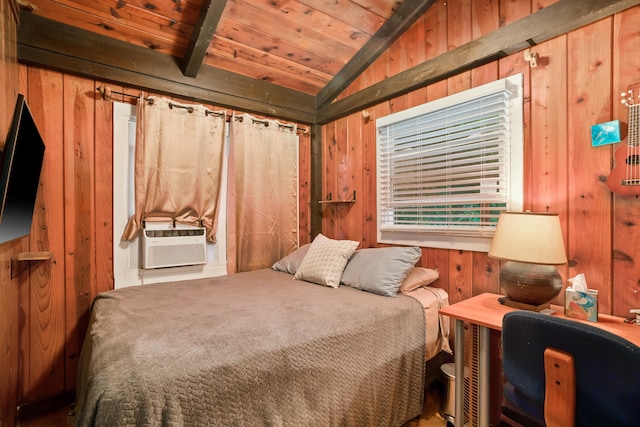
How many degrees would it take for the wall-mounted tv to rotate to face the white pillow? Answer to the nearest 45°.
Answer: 0° — it already faces it

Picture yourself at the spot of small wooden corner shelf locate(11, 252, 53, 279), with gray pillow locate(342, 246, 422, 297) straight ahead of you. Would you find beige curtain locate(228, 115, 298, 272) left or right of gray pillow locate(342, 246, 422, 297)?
left

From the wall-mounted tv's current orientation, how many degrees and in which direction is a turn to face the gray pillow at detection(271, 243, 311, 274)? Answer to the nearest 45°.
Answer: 0° — it already faces it

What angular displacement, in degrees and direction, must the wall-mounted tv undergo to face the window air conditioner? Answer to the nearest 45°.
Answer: approximately 45° to its left

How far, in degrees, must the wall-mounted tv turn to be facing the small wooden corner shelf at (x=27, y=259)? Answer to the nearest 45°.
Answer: approximately 90° to its left

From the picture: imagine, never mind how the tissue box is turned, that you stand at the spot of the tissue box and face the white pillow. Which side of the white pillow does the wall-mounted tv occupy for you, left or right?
left

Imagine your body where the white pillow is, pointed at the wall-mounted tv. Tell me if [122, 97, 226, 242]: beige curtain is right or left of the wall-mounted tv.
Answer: right

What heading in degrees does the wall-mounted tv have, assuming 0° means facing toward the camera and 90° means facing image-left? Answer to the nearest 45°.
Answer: approximately 270°

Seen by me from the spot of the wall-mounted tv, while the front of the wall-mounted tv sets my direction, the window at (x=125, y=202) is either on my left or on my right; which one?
on my left
